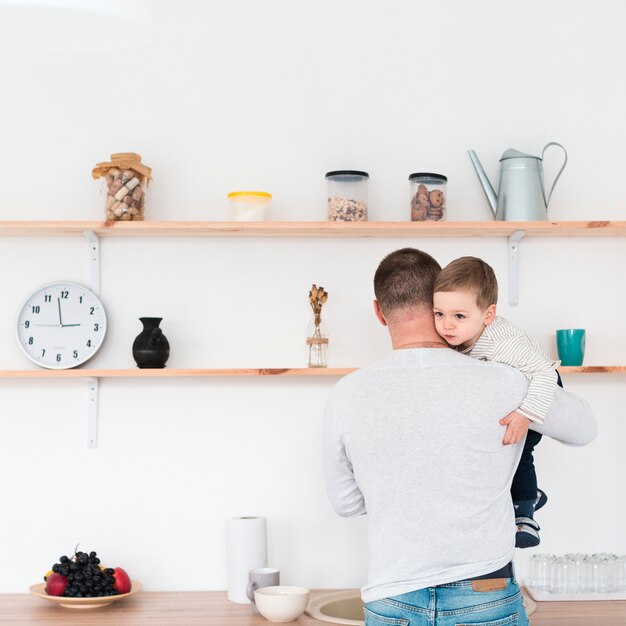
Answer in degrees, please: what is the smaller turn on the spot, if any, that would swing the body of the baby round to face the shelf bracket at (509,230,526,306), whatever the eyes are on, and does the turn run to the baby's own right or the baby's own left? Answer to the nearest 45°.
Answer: approximately 135° to the baby's own right

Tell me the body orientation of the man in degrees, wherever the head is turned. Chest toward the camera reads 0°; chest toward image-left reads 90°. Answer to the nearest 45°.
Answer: approximately 180°

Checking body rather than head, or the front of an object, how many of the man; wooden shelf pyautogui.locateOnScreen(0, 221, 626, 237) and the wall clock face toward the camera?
2

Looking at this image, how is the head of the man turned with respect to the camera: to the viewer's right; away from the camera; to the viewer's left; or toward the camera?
away from the camera

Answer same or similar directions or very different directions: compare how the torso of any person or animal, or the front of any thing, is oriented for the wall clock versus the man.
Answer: very different directions

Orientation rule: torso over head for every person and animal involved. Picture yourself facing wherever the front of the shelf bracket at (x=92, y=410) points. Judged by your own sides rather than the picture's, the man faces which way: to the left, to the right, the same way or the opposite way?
the opposite way

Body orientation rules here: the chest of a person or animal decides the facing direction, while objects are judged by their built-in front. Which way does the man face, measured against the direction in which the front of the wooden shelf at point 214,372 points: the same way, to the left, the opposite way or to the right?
the opposite way
